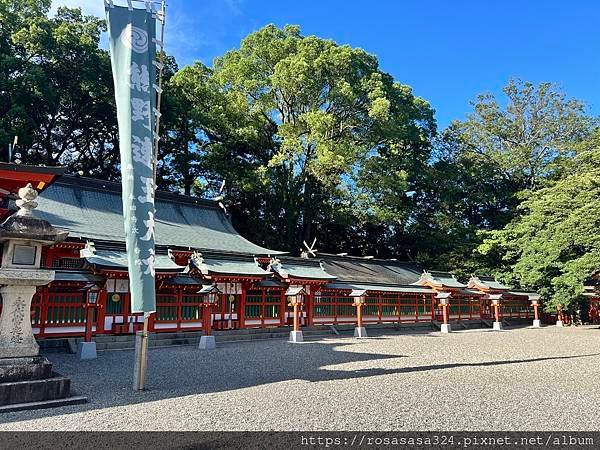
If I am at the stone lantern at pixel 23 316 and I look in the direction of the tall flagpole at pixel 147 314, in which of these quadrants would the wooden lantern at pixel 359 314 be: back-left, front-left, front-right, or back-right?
front-left

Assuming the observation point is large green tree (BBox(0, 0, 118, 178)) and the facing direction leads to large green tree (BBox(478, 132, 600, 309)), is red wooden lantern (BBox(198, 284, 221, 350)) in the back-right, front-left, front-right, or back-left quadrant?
front-right

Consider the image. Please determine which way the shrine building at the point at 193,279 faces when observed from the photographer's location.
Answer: facing the viewer and to the right of the viewer

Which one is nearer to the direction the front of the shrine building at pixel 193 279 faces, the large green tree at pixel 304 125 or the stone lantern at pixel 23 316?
the stone lantern

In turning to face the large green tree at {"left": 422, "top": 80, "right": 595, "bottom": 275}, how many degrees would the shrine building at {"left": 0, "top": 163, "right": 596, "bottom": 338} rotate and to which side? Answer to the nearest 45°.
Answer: approximately 90° to its left

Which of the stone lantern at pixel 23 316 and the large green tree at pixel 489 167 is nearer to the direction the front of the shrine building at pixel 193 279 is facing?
the stone lantern

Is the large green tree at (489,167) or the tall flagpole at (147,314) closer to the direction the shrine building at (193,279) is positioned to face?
the tall flagpole

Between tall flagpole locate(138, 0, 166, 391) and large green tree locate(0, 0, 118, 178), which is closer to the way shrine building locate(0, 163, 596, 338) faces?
the tall flagpole

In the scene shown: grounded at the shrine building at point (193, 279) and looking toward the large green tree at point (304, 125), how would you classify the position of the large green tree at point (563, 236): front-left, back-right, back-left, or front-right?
front-right
